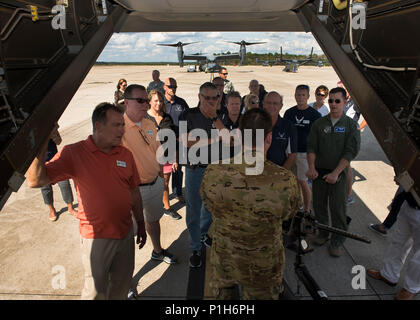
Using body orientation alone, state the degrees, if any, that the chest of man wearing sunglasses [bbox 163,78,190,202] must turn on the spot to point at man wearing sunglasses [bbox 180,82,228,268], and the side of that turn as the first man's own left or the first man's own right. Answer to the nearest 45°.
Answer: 0° — they already face them

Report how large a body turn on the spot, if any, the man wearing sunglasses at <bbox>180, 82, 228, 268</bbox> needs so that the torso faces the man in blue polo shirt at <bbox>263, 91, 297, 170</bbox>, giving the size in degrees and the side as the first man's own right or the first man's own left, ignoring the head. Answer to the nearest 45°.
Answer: approximately 90° to the first man's own left

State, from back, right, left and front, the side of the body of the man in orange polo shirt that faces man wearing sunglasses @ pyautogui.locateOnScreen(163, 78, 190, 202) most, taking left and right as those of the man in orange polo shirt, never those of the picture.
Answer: left

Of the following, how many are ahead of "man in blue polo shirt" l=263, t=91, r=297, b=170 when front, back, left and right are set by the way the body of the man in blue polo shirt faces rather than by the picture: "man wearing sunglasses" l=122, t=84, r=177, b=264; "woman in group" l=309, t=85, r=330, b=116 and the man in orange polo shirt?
2

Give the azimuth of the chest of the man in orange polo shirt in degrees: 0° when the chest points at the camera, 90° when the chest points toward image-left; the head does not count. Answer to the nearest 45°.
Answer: approximately 315°

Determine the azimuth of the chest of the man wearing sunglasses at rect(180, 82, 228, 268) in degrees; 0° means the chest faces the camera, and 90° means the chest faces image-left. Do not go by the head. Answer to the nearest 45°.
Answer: approximately 0°

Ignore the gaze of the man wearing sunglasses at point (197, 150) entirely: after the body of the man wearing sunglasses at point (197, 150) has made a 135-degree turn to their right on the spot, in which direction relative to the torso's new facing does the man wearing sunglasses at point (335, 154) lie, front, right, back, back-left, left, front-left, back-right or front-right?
back-right
